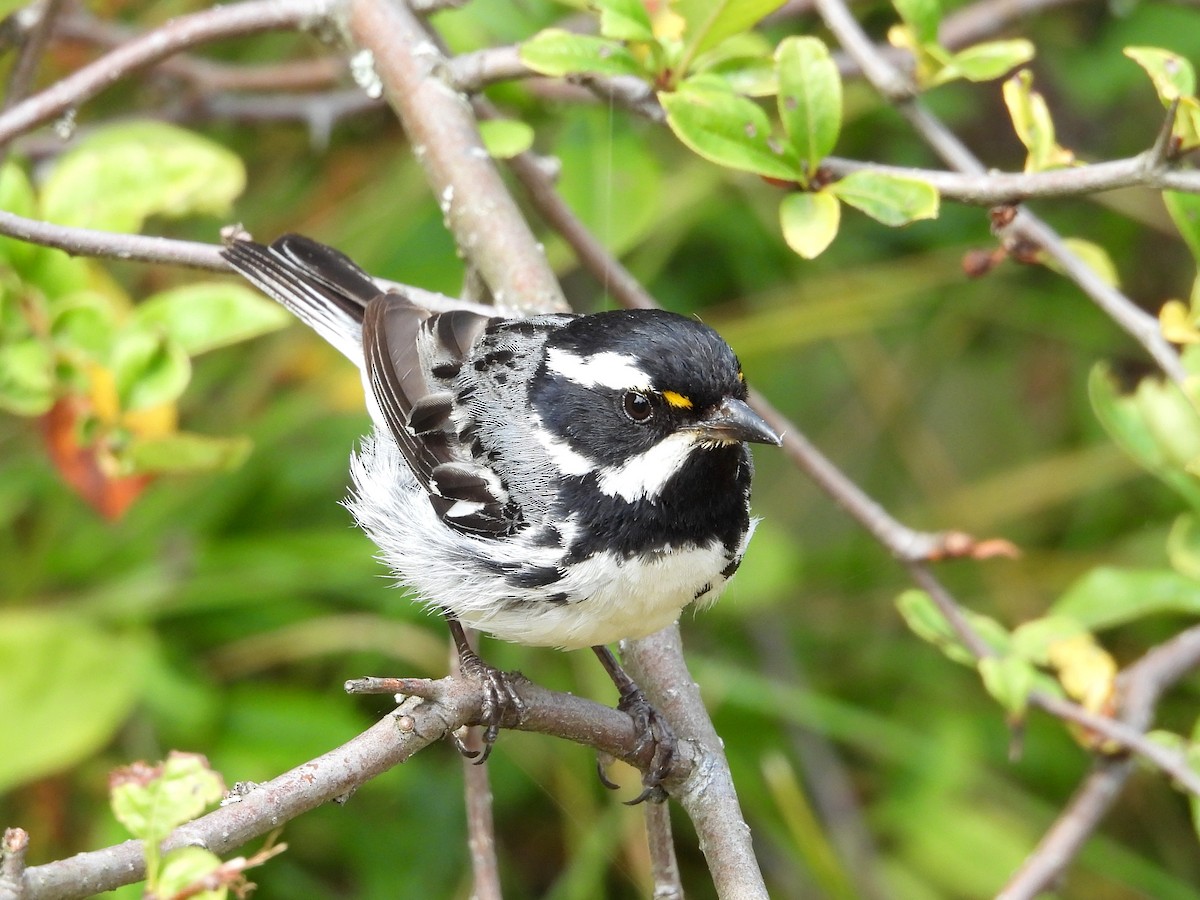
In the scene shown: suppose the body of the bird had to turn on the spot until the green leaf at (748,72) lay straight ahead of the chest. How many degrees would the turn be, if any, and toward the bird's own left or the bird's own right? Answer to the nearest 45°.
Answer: approximately 45° to the bird's own left

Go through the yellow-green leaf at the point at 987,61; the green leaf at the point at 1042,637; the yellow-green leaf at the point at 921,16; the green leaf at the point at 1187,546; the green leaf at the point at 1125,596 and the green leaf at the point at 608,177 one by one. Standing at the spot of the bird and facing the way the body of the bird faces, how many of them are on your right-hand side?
0

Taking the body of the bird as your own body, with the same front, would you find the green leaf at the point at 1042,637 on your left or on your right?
on your left

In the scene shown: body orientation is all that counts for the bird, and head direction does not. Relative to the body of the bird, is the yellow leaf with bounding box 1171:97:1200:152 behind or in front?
in front

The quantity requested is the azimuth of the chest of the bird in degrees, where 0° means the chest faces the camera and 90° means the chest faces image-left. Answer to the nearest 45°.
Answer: approximately 315°

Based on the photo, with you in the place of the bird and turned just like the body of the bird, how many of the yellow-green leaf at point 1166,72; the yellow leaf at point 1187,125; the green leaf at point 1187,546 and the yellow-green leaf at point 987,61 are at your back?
0

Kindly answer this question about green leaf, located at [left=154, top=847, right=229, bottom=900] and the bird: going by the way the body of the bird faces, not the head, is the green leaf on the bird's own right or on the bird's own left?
on the bird's own right

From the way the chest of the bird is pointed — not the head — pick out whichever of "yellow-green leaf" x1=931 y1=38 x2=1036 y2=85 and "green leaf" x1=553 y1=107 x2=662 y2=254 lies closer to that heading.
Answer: the yellow-green leaf

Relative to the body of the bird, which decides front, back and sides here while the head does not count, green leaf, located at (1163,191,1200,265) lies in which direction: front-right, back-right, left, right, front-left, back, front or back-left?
front-left

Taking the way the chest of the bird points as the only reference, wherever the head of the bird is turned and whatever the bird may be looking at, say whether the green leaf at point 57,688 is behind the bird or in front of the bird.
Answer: behind

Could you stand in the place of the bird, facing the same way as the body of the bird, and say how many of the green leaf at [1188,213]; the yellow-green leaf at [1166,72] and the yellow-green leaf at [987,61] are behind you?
0
